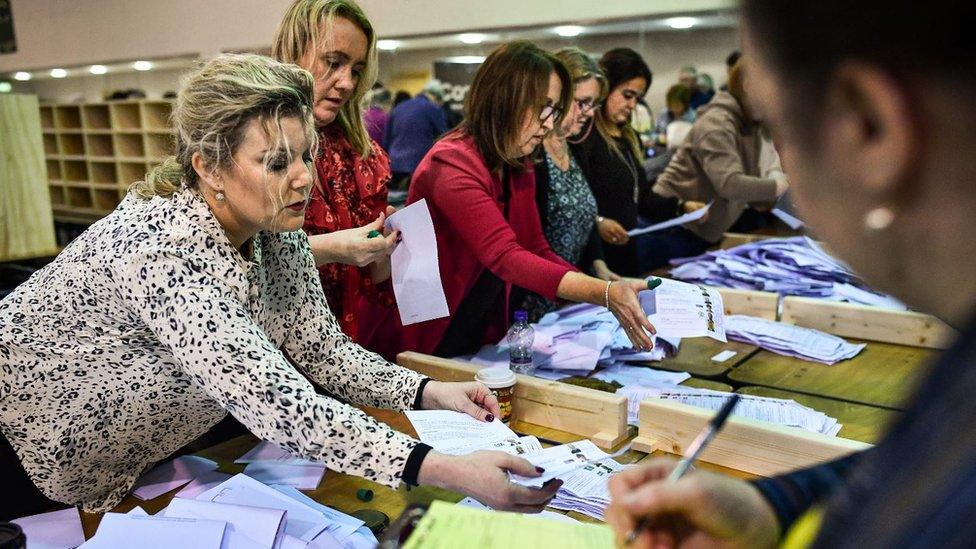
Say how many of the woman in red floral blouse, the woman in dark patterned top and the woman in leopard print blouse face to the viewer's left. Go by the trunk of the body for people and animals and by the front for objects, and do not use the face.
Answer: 0

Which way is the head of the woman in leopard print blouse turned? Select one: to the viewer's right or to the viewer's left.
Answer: to the viewer's right

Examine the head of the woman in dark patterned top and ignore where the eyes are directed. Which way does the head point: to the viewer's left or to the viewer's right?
to the viewer's right

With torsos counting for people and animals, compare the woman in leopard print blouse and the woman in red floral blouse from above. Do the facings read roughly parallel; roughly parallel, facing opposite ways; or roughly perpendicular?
roughly parallel

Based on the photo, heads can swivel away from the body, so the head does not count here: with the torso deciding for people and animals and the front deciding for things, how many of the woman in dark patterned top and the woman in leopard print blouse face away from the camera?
0

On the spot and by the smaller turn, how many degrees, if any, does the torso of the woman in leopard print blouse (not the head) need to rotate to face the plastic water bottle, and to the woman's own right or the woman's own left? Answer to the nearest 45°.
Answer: approximately 90° to the woman's own left

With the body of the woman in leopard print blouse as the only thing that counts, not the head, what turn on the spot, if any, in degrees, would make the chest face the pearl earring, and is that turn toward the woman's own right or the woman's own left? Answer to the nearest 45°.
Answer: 0° — they already face it

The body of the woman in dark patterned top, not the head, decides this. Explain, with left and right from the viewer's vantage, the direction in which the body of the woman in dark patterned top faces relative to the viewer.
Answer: facing the viewer and to the right of the viewer

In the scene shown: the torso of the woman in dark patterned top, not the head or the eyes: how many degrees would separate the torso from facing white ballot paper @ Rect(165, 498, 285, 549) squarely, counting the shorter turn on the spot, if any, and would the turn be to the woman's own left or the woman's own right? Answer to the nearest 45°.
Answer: approximately 45° to the woman's own right

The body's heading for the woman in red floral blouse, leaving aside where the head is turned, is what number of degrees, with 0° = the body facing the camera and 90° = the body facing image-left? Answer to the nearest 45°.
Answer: approximately 315°

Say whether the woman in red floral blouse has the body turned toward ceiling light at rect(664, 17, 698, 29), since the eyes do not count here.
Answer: no

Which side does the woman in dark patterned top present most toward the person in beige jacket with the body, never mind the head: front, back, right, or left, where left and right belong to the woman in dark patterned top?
left

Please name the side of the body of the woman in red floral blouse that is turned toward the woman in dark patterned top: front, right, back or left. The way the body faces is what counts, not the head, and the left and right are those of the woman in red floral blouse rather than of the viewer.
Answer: left

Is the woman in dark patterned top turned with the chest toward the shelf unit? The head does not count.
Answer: no

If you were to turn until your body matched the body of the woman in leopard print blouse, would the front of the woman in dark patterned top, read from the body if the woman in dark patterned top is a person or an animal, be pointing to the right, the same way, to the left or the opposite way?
the same way

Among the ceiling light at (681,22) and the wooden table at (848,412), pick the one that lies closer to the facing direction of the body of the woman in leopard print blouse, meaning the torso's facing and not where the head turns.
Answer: the wooden table

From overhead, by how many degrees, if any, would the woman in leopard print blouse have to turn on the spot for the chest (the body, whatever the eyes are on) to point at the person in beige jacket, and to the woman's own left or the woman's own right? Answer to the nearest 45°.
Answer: approximately 90° to the woman's own left

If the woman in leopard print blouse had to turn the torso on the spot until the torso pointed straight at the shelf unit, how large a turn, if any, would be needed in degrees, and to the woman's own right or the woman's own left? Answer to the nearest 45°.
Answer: approximately 135° to the woman's own left

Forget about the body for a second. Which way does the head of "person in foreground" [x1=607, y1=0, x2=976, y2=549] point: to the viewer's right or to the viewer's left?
to the viewer's left

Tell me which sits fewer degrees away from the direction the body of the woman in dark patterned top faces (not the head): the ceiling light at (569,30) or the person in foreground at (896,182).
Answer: the person in foreground

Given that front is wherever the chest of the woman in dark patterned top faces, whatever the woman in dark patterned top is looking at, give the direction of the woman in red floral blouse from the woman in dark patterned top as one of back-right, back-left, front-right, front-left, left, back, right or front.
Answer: right

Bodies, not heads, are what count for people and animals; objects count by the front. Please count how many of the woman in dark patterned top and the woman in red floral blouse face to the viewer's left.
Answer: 0
